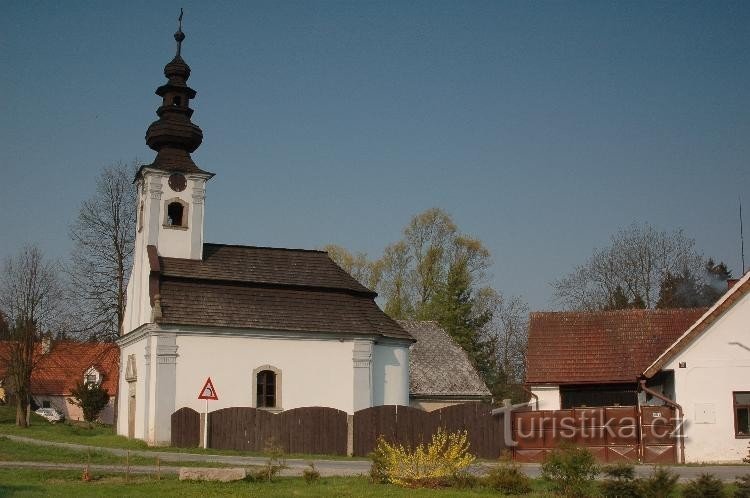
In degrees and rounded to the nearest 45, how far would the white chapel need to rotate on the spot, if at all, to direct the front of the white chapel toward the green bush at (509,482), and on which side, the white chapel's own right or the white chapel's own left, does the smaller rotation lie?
approximately 90° to the white chapel's own left

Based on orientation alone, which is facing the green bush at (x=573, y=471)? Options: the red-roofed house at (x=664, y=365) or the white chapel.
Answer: the red-roofed house

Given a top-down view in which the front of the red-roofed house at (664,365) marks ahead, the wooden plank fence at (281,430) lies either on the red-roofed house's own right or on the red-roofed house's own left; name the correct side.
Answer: on the red-roofed house's own right

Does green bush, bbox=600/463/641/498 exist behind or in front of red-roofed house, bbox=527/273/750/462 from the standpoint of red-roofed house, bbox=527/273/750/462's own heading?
in front

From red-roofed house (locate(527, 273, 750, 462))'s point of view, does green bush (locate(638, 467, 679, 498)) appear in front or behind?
in front

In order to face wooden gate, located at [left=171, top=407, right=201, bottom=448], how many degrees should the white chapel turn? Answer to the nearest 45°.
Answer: approximately 90° to its left

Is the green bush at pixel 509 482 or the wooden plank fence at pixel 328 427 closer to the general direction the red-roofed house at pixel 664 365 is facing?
the green bush

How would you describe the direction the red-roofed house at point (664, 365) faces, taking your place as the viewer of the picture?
facing the viewer

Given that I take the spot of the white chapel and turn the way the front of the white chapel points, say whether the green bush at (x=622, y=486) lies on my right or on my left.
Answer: on my left

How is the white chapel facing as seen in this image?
to the viewer's left

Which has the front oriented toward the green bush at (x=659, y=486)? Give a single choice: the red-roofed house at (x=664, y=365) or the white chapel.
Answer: the red-roofed house

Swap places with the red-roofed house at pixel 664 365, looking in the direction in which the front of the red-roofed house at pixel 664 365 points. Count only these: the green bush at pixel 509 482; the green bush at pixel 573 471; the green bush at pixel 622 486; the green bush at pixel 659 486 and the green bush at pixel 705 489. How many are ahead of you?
5

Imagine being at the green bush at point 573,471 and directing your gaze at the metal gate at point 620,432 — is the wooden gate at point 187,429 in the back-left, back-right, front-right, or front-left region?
front-left

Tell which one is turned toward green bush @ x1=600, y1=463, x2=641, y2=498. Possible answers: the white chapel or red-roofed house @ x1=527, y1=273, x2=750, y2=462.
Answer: the red-roofed house

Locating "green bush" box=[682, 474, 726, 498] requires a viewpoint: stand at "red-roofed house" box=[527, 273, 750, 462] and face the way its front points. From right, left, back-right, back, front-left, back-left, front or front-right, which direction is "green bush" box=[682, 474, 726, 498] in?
front

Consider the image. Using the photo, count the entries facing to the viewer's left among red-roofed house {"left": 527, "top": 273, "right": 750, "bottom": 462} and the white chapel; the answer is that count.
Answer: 1

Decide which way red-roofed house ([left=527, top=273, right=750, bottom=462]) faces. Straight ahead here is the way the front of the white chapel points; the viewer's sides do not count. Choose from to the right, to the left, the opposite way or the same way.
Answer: to the left
